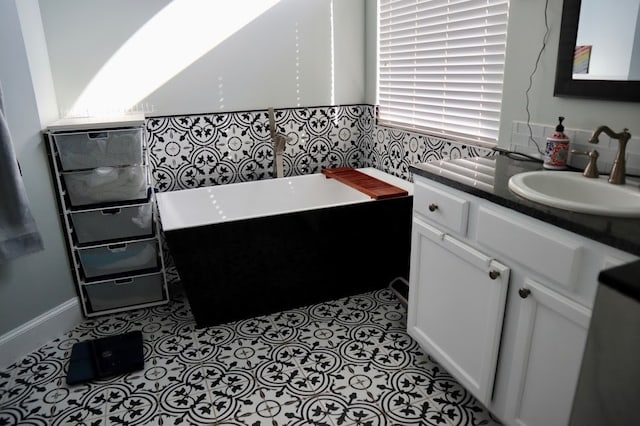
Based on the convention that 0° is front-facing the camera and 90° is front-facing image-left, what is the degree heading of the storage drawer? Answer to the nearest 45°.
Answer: approximately 0°

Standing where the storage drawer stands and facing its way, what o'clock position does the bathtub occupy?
The bathtub is roughly at 10 o'clock from the storage drawer.

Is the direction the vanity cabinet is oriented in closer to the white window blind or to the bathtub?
the bathtub

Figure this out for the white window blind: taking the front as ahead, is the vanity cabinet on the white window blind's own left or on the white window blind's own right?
on the white window blind's own left

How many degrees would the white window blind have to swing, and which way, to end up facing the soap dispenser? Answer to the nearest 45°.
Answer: approximately 90° to its left

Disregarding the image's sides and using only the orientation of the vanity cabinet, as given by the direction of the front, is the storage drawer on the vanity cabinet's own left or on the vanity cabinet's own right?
on the vanity cabinet's own right
